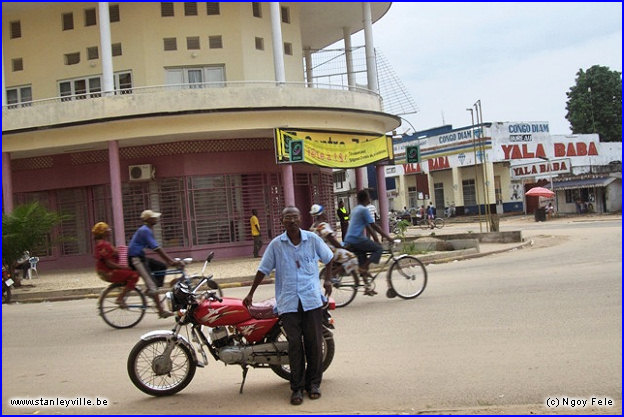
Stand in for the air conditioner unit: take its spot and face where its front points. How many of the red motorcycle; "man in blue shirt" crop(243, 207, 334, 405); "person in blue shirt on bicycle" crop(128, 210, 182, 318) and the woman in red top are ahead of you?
4

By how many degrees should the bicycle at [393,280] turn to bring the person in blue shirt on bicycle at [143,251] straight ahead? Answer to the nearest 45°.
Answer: approximately 180°

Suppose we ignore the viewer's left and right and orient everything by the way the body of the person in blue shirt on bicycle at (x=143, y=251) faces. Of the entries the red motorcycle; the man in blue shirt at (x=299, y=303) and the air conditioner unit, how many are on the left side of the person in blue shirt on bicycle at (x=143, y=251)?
1

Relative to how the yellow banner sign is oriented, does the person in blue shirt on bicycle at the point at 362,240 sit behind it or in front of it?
in front

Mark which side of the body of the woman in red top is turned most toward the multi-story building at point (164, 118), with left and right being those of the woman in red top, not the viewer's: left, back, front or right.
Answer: left

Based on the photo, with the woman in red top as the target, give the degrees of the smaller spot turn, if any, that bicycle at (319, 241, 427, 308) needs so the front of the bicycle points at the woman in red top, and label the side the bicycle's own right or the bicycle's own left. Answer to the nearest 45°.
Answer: approximately 180°

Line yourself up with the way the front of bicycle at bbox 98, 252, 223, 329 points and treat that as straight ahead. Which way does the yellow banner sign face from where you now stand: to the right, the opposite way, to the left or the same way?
to the right

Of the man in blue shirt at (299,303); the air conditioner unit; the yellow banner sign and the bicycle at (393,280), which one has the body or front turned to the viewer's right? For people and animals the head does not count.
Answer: the bicycle

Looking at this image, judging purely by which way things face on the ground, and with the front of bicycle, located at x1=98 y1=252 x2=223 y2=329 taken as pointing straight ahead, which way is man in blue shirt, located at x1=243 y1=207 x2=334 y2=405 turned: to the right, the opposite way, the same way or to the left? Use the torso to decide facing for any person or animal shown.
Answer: to the right

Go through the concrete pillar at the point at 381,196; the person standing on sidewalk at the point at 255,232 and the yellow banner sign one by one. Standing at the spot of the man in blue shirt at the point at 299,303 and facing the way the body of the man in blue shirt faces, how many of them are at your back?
3

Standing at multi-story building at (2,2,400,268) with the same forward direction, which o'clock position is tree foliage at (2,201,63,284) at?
The tree foliage is roughly at 1 o'clock from the multi-story building.

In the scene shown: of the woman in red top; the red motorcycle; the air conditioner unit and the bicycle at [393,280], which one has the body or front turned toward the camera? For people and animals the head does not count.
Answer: the air conditioner unit

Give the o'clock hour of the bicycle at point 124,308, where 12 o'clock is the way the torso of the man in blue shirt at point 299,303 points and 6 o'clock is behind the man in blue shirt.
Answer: The bicycle is roughly at 5 o'clock from the man in blue shirt.

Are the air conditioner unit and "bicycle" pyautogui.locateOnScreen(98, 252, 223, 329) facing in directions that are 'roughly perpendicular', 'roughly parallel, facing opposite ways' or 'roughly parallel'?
roughly perpendicular

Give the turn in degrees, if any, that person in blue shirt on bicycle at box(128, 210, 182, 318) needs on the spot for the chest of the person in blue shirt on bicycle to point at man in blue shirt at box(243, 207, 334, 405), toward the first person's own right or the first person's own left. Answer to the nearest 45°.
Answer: approximately 90° to the first person's own right

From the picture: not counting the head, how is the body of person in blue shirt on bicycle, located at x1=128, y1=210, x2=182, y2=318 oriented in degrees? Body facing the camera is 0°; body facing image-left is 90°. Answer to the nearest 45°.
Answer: approximately 270°
